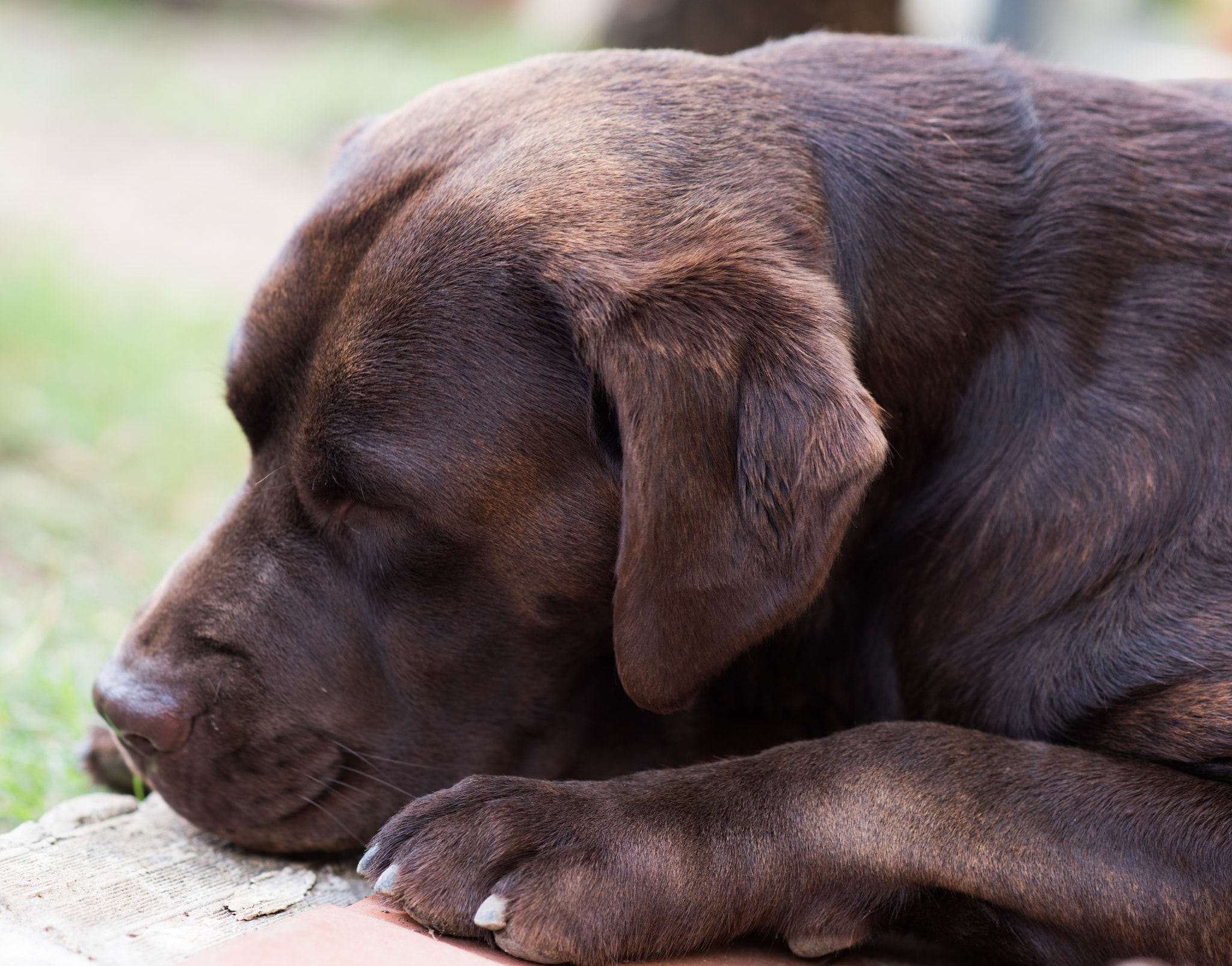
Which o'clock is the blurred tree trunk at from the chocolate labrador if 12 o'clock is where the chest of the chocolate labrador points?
The blurred tree trunk is roughly at 3 o'clock from the chocolate labrador.

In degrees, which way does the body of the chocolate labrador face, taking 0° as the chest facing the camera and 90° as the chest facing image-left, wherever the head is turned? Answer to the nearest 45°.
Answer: approximately 90°
